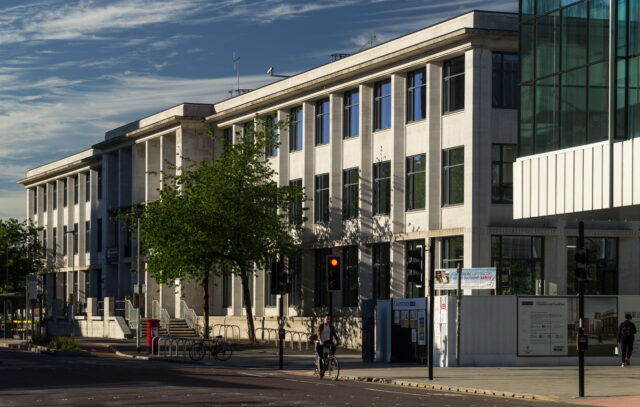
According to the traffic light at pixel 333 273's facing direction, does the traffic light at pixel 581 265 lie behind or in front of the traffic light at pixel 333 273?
in front

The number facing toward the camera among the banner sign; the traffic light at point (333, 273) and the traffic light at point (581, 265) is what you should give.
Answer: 2

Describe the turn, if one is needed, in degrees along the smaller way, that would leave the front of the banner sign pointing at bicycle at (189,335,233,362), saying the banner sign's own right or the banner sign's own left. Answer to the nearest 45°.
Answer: approximately 135° to the banner sign's own right

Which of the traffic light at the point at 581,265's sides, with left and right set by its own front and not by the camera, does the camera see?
back

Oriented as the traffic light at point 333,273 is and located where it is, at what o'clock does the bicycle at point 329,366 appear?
The bicycle is roughly at 12 o'clock from the traffic light.

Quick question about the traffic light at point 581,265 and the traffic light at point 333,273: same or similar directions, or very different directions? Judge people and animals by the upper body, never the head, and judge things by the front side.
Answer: very different directions

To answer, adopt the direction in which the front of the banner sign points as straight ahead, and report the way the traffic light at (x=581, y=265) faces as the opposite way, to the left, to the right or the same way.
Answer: the opposite way

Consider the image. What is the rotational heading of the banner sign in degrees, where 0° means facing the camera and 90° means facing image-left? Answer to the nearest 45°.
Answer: approximately 0°

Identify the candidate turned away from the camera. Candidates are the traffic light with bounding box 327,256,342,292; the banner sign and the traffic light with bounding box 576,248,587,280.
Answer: the traffic light with bounding box 576,248,587,280
